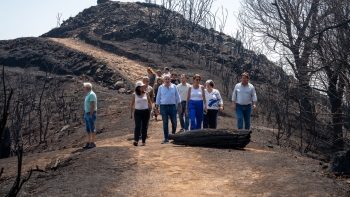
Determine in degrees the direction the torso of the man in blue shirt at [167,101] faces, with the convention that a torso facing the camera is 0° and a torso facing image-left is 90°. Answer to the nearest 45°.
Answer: approximately 0°

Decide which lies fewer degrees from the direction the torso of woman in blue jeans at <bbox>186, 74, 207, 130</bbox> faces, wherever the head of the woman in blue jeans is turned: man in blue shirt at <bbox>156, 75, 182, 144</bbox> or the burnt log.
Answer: the burnt log

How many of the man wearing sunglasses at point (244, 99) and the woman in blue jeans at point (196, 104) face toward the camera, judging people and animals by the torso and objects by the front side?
2

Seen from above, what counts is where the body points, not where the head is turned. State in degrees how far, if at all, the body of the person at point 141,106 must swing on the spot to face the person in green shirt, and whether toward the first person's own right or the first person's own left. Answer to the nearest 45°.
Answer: approximately 135° to the first person's own right

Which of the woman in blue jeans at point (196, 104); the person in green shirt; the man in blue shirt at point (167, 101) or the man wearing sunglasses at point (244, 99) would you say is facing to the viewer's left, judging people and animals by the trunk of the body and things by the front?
the person in green shirt

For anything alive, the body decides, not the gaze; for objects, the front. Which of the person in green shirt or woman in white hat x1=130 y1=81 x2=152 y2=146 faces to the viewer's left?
the person in green shirt

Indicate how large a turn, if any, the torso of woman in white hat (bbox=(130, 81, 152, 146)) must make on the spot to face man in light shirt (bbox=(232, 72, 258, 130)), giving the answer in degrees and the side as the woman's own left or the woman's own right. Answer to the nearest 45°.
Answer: approximately 90° to the woman's own left

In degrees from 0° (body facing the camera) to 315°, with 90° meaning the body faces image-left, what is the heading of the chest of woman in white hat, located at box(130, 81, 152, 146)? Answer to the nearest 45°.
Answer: approximately 0°
